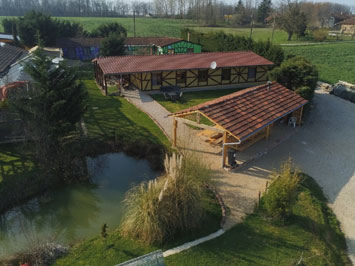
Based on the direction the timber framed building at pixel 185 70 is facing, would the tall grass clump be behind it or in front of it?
in front

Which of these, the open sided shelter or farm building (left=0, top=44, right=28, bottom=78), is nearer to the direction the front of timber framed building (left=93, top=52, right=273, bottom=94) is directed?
the open sided shelter

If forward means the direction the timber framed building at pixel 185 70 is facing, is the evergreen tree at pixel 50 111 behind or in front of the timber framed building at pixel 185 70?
in front

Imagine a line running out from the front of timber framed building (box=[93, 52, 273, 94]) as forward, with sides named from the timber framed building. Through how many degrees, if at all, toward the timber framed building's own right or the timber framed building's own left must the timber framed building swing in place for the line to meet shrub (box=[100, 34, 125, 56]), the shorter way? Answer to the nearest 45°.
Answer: approximately 135° to the timber framed building's own right

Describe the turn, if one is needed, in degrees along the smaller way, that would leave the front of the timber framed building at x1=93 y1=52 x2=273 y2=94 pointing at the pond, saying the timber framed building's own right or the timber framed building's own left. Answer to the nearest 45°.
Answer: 0° — it already faces it

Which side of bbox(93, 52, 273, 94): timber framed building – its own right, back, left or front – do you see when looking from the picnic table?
front

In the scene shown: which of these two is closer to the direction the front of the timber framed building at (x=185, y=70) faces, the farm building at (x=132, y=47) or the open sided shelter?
the open sided shelter

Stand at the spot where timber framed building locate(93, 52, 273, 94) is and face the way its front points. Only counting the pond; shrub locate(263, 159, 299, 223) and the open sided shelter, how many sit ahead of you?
3

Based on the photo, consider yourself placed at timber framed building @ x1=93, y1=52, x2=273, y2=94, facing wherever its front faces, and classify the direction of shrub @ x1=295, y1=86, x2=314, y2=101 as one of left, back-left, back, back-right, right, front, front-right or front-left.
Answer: front-left

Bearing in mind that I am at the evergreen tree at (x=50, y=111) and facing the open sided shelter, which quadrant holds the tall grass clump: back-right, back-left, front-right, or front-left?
front-right

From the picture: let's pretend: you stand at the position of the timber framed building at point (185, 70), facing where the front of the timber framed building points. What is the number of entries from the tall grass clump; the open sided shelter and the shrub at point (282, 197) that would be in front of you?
3

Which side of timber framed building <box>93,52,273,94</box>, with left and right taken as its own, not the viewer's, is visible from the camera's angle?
front

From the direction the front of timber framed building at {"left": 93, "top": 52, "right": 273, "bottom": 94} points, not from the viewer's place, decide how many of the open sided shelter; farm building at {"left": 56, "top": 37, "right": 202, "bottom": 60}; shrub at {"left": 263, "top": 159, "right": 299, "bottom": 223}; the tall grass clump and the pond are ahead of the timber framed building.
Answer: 4

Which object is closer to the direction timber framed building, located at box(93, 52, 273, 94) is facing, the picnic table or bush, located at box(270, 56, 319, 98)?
the picnic table

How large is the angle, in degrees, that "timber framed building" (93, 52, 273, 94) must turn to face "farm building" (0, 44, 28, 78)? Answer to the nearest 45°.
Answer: approximately 45° to its right

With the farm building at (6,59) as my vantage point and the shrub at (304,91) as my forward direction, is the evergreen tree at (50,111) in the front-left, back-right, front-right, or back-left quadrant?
front-right

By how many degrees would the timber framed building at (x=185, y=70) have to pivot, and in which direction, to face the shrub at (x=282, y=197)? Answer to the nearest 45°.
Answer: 0° — it already faces it
